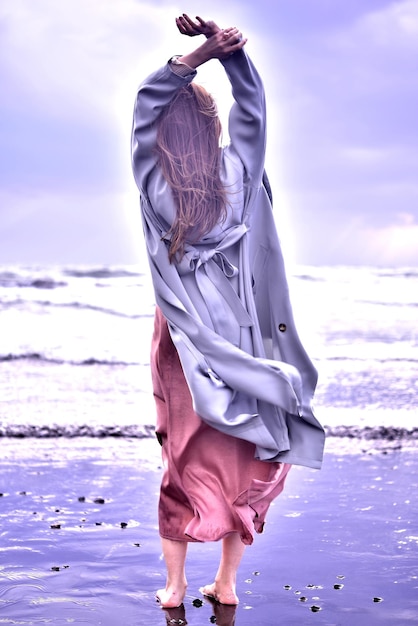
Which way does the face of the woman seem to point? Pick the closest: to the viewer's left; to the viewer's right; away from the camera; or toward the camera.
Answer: away from the camera

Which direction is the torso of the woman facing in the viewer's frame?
away from the camera
